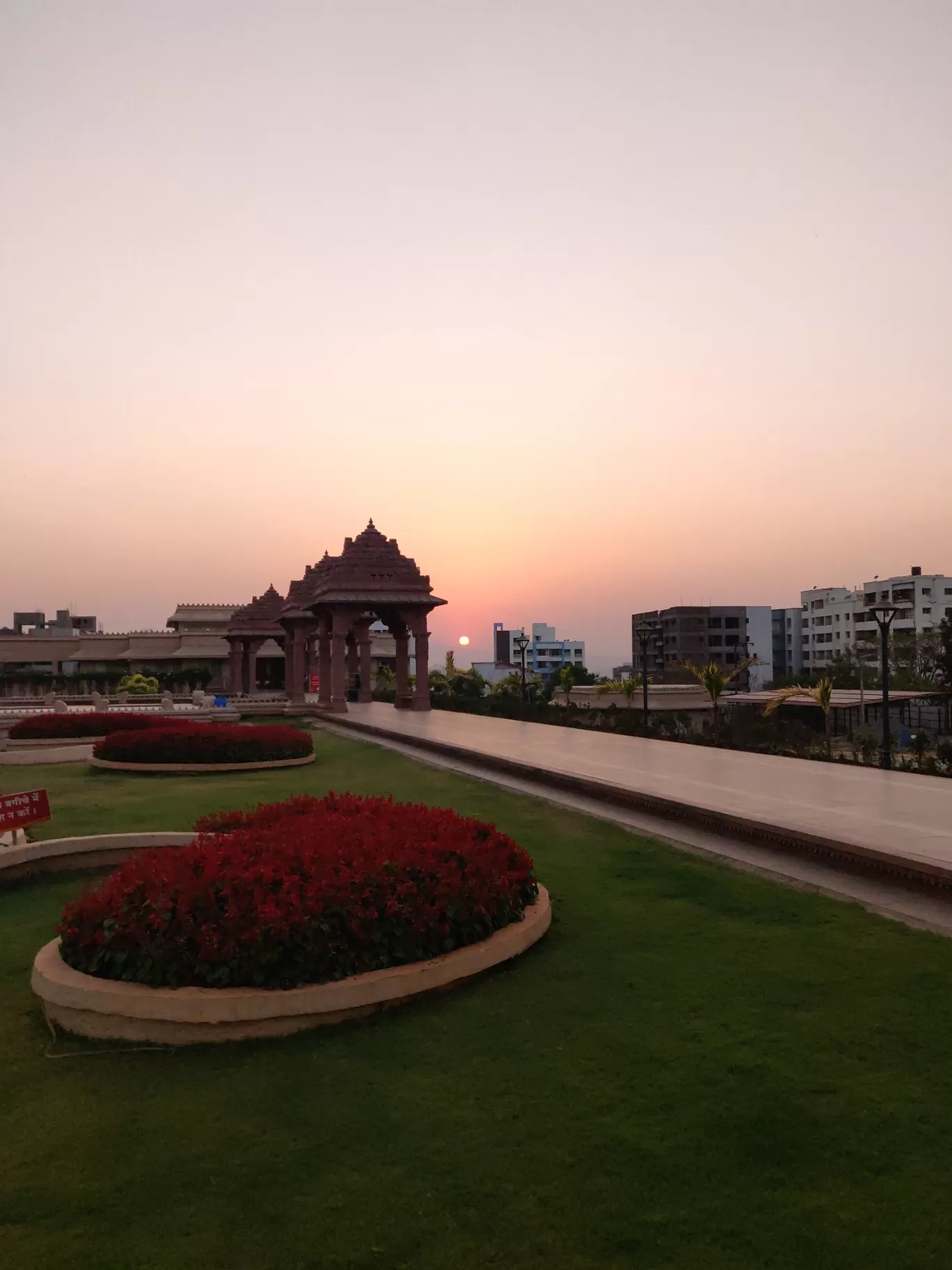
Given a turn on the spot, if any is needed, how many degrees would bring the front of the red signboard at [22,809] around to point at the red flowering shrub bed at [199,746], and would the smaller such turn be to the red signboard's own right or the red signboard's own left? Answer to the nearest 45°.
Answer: approximately 180°

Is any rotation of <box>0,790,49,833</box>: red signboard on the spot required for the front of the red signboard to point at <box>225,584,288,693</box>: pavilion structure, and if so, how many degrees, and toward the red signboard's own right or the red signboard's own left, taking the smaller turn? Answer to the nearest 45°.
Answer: approximately 180°

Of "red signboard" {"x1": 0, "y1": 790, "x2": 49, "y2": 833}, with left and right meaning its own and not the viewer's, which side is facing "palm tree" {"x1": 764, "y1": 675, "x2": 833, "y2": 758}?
left

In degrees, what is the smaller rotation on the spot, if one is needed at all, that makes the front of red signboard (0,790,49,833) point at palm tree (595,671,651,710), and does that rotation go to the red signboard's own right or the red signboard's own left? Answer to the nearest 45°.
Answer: approximately 135° to the red signboard's own left

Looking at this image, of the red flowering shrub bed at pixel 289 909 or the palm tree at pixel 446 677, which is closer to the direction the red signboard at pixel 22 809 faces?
the red flowering shrub bed

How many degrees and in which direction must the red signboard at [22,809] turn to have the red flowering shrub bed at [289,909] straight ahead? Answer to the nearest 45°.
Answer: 0° — it already faces it

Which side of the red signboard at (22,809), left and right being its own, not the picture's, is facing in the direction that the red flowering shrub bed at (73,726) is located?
back

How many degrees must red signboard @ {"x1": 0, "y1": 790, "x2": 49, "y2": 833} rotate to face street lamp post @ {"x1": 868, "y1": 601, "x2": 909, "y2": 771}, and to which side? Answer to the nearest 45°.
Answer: approximately 90° to its left

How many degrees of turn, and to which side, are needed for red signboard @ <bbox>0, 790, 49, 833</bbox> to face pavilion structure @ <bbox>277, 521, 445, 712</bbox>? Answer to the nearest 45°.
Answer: approximately 135° to its left

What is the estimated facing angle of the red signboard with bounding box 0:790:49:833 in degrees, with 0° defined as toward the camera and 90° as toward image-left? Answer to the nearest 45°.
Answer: approximately 0°

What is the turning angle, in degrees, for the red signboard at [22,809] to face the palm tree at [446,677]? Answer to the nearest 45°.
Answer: approximately 135° to its left
